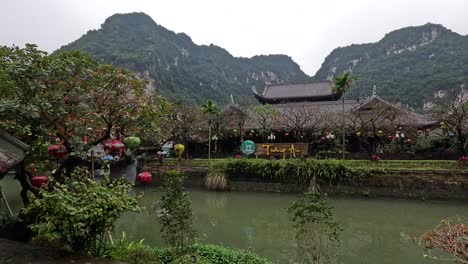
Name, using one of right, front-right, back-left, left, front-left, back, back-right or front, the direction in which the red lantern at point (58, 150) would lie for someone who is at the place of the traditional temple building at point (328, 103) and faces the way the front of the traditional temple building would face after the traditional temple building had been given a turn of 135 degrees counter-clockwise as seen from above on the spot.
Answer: back-right

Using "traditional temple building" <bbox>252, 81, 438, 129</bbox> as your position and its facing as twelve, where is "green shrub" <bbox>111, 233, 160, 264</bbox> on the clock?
The green shrub is roughly at 12 o'clock from the traditional temple building.

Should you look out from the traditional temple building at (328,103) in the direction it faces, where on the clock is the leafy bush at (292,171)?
The leafy bush is roughly at 12 o'clock from the traditional temple building.

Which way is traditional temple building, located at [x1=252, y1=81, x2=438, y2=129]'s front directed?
toward the camera

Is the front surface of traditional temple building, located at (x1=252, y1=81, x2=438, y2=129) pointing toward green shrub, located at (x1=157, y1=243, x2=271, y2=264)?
yes

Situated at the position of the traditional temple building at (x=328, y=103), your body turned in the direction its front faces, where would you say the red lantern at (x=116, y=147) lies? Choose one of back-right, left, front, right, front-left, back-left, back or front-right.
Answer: front

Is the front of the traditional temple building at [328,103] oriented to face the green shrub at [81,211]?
yes

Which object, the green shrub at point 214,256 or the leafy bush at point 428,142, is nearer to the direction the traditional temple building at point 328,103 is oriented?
the green shrub

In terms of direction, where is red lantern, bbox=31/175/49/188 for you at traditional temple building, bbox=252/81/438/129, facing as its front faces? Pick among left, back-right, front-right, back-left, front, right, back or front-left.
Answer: front

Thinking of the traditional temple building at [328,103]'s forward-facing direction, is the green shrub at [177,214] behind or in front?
in front
